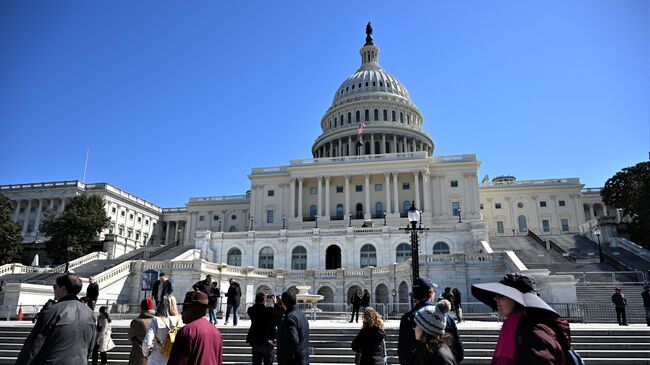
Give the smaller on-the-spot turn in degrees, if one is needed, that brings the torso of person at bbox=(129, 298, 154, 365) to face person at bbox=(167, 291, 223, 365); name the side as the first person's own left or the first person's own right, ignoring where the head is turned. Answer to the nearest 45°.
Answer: approximately 90° to the first person's own right

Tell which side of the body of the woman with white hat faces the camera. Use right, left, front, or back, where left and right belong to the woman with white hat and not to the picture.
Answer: left

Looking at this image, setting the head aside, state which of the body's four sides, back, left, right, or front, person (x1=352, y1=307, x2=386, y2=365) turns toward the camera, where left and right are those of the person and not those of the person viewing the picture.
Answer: back

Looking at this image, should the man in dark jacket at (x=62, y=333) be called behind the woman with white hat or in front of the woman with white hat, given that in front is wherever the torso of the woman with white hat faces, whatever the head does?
in front

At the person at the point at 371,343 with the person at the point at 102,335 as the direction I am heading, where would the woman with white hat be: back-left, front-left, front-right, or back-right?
back-left

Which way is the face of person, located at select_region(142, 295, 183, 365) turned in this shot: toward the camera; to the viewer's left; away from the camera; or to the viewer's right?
away from the camera

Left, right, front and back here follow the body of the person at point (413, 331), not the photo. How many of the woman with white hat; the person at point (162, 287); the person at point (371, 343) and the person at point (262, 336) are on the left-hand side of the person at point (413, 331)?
3

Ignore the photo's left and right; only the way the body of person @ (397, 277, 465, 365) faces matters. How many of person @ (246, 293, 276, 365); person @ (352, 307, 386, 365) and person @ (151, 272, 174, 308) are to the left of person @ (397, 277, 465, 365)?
3

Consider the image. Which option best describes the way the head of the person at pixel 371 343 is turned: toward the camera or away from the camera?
away from the camera
